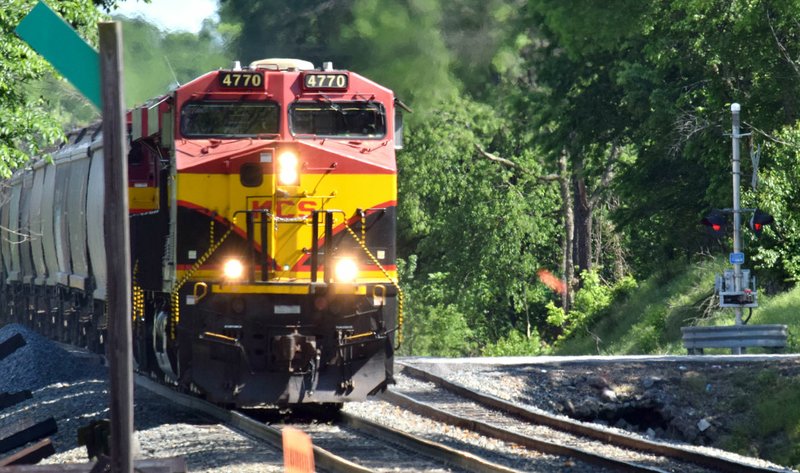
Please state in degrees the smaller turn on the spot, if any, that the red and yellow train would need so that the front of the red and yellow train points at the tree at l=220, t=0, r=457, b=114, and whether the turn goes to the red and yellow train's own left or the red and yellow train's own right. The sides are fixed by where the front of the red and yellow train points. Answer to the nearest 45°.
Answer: approximately 180°

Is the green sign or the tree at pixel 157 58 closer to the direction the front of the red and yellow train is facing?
the green sign

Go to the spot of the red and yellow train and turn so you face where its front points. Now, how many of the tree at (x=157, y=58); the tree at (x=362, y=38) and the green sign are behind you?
2

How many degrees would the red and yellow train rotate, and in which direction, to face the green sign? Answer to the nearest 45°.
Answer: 0° — it already faces it

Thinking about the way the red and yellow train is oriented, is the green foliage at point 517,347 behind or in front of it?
behind

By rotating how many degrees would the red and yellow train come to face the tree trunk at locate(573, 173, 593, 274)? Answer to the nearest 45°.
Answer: approximately 135° to its left

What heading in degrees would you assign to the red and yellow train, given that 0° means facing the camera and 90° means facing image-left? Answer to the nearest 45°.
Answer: approximately 0°
